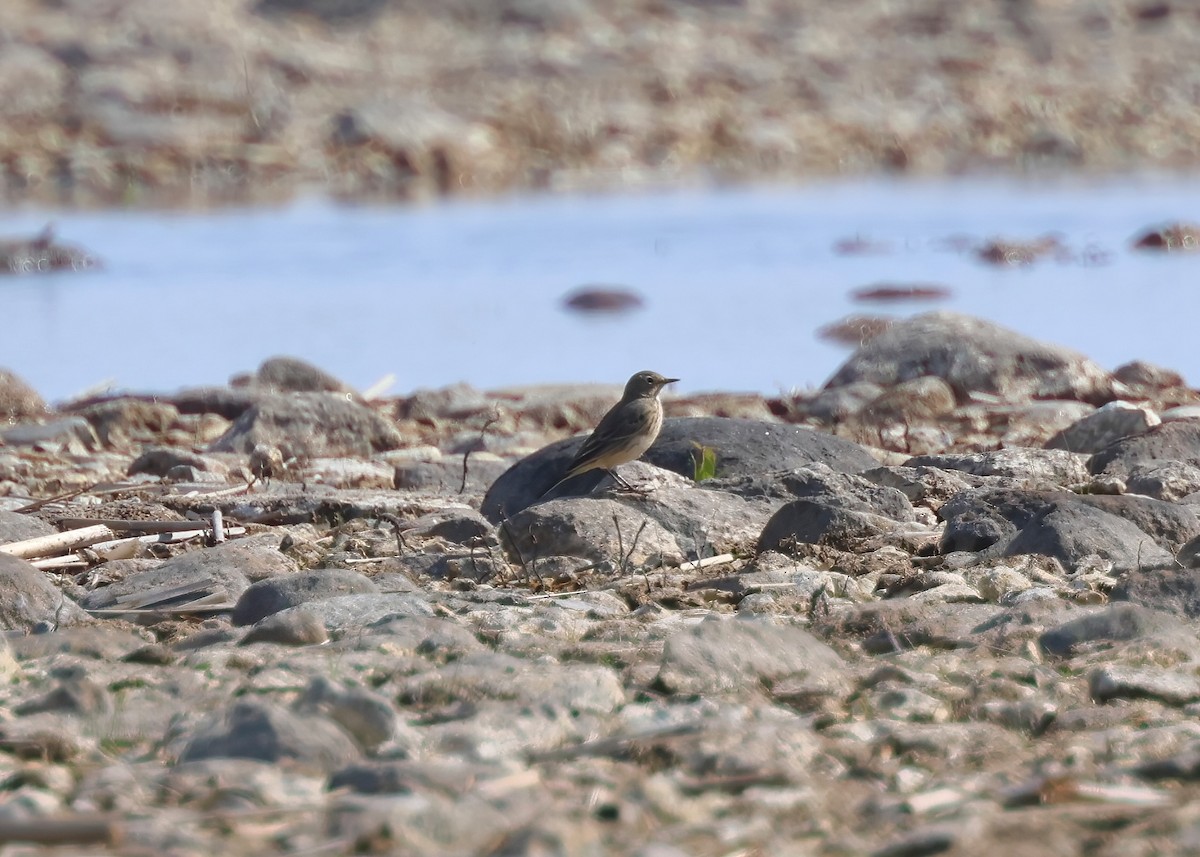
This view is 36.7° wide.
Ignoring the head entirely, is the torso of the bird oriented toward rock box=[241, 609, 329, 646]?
no

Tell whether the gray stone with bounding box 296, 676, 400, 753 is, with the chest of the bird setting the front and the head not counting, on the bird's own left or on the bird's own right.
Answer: on the bird's own right

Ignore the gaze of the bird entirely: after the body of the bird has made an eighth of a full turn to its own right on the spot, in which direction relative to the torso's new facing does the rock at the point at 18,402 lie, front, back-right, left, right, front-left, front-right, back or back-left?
back

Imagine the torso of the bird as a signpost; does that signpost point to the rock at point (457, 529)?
no

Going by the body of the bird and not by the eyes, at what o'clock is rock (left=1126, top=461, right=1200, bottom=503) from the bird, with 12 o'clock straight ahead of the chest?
The rock is roughly at 12 o'clock from the bird.

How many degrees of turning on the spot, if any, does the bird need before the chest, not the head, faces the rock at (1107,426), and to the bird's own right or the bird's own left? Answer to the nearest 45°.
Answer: approximately 45° to the bird's own left

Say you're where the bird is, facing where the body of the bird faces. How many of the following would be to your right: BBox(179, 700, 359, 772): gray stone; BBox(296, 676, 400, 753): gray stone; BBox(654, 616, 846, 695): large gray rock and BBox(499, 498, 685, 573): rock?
4

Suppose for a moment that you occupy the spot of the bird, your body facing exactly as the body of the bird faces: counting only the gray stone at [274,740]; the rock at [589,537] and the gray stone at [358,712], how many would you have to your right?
3

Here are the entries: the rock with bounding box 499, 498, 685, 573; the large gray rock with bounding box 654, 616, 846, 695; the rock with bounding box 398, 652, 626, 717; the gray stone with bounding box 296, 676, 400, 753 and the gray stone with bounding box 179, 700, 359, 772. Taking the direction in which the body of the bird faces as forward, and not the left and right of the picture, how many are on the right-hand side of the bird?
5

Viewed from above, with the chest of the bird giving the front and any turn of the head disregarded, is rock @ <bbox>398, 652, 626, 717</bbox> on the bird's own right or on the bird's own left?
on the bird's own right

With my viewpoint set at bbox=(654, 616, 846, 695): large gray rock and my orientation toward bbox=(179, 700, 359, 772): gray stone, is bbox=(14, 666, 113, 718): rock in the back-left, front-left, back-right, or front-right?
front-right

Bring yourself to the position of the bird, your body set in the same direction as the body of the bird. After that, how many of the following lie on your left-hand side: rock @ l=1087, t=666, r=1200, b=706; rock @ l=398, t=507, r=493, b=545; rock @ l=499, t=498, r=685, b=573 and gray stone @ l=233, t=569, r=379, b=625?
0

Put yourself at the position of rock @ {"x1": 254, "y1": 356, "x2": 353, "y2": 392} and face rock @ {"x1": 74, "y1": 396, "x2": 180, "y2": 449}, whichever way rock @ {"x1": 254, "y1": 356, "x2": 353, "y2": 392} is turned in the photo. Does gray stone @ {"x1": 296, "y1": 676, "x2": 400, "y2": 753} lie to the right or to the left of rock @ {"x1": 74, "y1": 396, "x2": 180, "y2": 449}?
left

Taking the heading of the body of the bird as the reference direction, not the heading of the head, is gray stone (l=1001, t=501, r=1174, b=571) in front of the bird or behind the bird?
in front

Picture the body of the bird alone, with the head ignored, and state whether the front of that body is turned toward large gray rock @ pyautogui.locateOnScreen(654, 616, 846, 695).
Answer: no

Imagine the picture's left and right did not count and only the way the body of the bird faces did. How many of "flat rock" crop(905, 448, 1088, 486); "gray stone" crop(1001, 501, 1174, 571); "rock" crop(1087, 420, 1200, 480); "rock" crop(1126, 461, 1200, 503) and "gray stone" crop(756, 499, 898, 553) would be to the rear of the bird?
0

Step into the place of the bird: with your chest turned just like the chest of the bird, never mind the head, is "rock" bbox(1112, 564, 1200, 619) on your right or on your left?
on your right

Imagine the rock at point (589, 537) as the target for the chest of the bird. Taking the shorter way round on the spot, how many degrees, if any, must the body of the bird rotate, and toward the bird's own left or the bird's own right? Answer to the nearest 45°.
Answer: approximately 90° to the bird's own right

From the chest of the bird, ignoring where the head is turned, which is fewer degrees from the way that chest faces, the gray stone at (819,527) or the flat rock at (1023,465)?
the flat rock

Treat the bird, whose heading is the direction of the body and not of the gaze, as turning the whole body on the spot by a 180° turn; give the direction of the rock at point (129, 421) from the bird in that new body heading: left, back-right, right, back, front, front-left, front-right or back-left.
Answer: front-right

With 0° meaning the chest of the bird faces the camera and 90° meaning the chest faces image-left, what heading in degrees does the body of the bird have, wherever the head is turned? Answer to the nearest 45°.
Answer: approximately 270°
